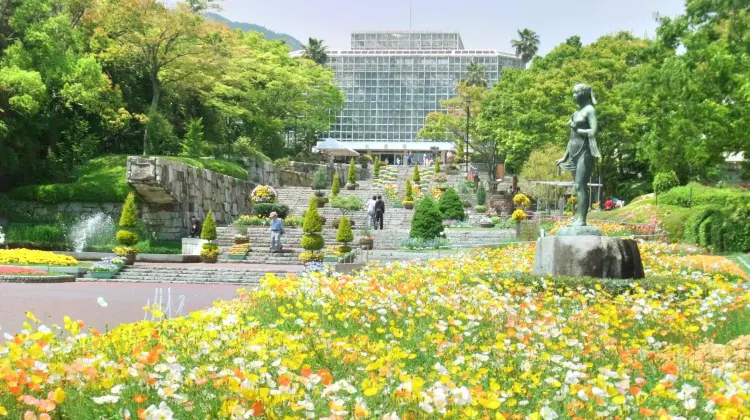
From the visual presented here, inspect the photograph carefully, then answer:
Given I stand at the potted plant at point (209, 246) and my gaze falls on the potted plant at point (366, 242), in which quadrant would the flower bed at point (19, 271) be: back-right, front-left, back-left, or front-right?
back-right

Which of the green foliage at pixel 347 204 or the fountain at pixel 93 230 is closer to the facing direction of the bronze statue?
the fountain

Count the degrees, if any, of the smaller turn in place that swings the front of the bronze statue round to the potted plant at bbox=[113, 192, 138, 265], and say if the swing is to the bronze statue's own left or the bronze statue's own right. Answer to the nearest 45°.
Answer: approximately 45° to the bronze statue's own right

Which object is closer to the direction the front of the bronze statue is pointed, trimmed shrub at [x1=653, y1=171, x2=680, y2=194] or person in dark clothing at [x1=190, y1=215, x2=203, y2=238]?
the person in dark clothing

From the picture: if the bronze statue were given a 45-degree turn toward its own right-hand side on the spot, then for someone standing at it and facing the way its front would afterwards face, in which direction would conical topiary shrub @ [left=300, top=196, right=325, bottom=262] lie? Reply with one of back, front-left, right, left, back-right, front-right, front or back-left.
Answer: front

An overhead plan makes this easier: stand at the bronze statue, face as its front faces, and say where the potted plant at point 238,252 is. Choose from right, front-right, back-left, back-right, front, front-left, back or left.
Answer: front-right

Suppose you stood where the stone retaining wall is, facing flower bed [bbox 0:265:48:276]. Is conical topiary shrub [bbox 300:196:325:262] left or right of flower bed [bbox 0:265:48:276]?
left

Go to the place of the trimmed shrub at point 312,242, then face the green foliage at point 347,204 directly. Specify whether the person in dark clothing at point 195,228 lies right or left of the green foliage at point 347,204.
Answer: left

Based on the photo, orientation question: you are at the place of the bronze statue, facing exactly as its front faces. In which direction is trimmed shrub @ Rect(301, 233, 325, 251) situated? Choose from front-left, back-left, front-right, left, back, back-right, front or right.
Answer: front-right

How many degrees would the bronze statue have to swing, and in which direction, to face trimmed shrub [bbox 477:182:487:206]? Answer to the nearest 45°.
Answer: approximately 90° to its right

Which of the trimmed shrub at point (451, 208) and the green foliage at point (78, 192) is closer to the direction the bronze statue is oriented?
the green foliage

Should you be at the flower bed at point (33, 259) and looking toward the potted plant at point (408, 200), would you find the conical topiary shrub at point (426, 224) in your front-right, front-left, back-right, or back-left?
front-right
